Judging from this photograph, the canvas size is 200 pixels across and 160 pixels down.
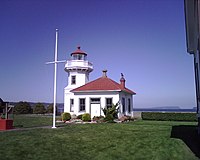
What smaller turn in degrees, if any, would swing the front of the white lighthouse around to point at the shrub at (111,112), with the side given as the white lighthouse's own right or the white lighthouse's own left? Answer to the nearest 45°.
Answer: approximately 45° to the white lighthouse's own left

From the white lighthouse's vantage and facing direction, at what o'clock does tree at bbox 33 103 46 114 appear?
The tree is roughly at 5 o'clock from the white lighthouse.

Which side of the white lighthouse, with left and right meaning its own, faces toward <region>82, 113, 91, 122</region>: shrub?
front

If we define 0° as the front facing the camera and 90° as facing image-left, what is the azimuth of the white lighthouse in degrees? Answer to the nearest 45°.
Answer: approximately 0°

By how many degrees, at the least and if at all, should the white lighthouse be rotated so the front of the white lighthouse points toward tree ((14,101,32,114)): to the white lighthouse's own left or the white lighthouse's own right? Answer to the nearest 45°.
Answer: approximately 135° to the white lighthouse's own right

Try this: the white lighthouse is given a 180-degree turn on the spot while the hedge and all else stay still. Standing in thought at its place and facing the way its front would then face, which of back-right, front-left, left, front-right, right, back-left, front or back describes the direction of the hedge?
right

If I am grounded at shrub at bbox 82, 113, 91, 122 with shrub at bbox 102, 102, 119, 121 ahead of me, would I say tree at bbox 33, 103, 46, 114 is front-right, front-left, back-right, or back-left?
back-left
